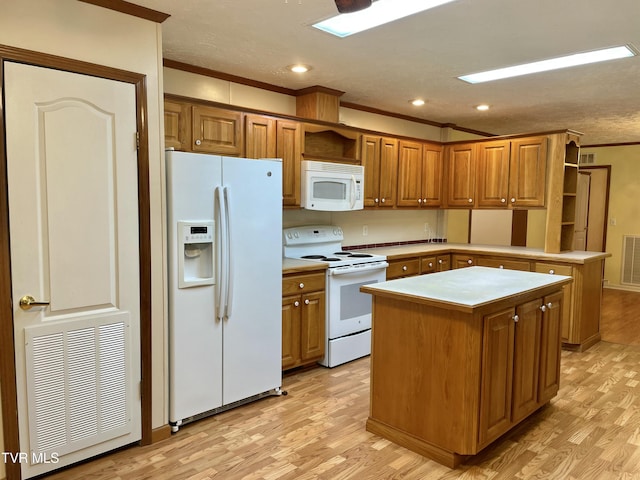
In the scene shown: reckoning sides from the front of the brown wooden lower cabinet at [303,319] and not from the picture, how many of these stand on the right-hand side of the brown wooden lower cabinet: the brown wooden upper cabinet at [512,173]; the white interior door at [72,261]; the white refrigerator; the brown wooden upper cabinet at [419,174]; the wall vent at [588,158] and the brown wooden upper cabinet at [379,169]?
2

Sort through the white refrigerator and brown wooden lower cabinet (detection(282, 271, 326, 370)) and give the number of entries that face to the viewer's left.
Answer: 0

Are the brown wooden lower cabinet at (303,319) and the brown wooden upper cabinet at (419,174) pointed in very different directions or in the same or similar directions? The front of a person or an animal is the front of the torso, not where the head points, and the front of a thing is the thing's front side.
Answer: same or similar directions

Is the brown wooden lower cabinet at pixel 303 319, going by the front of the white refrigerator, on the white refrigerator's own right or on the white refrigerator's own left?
on the white refrigerator's own left

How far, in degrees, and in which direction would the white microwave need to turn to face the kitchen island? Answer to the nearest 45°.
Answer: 0° — it already faces it

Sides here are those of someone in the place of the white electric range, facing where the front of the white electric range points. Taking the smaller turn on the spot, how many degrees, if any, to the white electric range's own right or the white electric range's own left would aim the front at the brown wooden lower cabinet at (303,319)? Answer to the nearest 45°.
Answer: approximately 90° to the white electric range's own right

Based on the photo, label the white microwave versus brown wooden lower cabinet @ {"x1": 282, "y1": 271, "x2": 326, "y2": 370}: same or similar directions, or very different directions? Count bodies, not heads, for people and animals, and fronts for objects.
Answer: same or similar directions

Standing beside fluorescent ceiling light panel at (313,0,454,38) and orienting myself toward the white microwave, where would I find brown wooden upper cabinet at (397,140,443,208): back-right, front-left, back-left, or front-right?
front-right

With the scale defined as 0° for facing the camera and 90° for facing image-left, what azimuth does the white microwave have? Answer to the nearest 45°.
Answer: approximately 315°

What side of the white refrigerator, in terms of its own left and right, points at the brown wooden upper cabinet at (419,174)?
left

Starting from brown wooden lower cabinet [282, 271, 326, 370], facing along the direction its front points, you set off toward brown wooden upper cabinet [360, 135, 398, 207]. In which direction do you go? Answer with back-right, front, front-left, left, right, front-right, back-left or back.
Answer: left

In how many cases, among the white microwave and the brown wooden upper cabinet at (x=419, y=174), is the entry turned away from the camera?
0

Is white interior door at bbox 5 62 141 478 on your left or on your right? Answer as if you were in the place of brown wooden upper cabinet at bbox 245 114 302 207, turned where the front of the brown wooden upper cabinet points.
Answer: on your right

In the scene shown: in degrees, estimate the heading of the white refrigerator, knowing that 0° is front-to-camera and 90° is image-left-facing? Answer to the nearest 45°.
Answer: approximately 315°

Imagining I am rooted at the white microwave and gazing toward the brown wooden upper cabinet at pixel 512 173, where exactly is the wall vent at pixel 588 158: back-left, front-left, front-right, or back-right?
front-left

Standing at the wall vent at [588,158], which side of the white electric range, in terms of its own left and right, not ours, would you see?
left

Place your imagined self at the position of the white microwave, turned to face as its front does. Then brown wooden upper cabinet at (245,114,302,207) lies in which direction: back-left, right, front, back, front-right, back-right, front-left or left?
right

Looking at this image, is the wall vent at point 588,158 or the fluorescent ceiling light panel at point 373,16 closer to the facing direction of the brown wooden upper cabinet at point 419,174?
the fluorescent ceiling light panel

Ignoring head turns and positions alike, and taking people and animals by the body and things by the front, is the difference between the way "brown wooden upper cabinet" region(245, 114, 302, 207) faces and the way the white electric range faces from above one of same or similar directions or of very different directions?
same or similar directions
